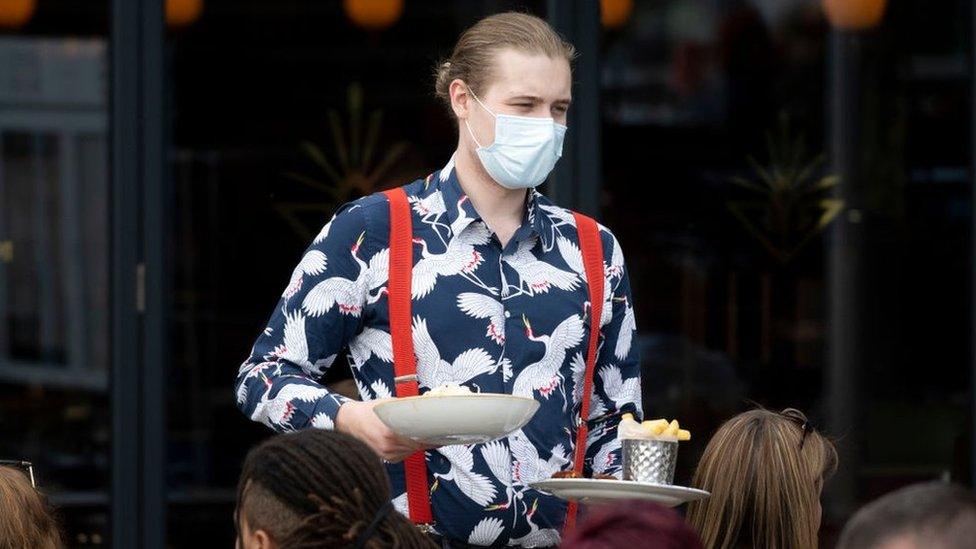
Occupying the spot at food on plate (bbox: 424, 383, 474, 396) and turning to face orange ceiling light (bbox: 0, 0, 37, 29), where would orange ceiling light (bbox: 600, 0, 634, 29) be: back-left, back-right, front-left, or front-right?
front-right

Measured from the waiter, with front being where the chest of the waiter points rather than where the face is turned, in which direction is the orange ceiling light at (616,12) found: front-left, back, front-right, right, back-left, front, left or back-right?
back-left

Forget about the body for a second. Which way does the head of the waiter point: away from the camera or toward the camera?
toward the camera

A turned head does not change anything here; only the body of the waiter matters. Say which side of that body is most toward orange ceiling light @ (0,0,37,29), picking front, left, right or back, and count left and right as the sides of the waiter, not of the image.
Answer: back

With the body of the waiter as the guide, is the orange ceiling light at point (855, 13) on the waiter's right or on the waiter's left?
on the waiter's left

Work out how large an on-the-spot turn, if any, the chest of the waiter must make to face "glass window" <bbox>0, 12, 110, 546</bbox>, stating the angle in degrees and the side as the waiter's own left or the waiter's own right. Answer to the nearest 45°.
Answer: approximately 180°

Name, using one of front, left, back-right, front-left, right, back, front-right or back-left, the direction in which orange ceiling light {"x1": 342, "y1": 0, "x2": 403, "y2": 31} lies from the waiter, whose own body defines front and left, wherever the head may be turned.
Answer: back-left

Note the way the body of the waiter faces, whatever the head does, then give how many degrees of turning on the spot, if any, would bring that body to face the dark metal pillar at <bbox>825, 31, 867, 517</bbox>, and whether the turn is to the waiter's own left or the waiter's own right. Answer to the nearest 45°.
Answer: approximately 90° to the waiter's own left

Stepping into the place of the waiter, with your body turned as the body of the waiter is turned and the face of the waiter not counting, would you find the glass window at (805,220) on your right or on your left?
on your left

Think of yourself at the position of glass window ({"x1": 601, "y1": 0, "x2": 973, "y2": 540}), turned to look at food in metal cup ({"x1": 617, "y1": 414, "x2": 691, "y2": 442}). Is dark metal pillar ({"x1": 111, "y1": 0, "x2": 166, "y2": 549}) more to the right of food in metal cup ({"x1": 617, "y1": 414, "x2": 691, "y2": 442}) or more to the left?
right

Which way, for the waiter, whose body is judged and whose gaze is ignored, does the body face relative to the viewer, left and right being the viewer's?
facing the viewer and to the right of the viewer

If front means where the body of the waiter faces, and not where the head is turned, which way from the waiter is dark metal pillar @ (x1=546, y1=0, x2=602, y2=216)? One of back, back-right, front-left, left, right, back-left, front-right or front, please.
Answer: back-left

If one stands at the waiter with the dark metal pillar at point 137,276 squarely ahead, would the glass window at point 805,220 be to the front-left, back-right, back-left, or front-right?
front-right
